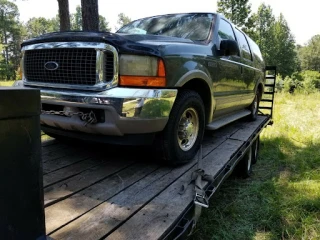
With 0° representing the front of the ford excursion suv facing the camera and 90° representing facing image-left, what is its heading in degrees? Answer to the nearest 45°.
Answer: approximately 45°

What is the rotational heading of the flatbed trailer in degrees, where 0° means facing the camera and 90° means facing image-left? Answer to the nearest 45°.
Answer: approximately 45°
